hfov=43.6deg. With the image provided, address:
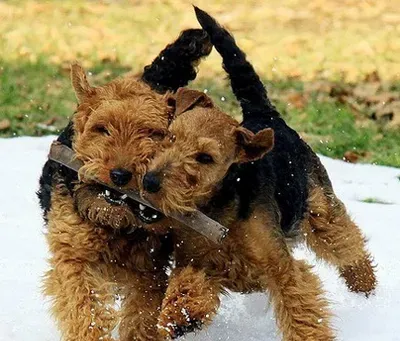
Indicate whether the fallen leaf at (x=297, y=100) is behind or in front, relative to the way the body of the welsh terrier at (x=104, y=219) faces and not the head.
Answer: behind

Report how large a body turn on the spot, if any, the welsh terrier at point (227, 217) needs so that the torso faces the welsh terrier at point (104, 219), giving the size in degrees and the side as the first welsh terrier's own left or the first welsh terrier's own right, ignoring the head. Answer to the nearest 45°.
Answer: approximately 45° to the first welsh terrier's own right

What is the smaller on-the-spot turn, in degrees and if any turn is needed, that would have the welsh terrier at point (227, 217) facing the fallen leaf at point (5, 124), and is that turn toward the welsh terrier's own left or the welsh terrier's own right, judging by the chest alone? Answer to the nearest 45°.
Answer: approximately 90° to the welsh terrier's own right

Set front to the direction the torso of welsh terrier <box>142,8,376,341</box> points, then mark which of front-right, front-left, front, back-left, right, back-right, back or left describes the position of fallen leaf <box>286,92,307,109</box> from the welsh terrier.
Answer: back-right

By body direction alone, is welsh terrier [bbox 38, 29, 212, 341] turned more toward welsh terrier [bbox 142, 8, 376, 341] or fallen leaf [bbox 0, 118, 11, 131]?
the welsh terrier

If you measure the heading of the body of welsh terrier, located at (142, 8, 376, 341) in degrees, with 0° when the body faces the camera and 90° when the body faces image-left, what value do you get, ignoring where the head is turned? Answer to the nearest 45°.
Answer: approximately 45°

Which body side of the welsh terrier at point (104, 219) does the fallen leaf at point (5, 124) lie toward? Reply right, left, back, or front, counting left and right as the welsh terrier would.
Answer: back

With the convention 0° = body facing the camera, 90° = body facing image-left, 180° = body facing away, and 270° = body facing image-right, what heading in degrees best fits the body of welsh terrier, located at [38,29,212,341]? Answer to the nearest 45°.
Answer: approximately 0°

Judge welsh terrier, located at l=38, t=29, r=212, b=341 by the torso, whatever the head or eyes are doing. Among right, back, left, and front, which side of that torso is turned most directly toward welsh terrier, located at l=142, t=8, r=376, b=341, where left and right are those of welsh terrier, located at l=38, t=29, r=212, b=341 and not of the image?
left
